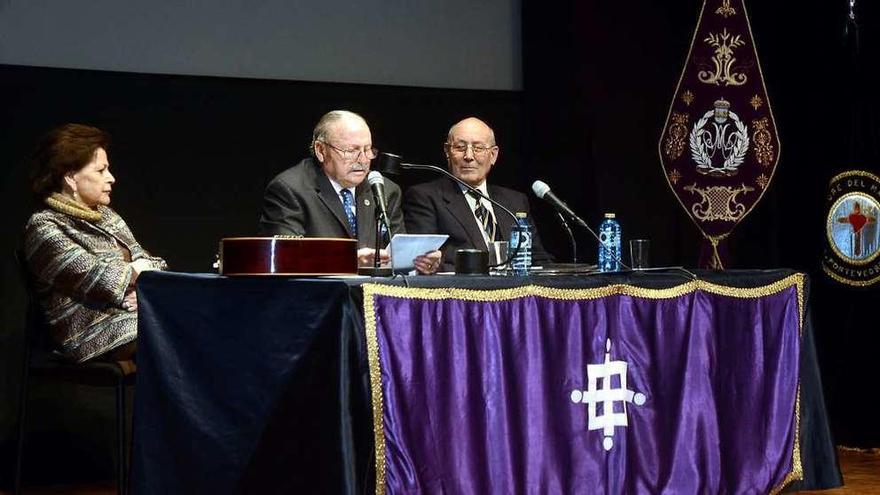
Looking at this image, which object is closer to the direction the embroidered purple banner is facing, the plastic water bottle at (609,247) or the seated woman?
the plastic water bottle

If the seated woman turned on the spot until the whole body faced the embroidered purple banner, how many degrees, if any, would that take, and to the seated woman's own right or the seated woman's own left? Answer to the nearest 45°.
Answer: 0° — they already face it

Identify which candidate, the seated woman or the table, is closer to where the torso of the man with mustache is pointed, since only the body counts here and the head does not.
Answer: the table

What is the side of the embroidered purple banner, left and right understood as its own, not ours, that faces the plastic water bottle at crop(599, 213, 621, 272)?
front

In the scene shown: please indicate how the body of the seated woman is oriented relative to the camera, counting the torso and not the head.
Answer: to the viewer's right

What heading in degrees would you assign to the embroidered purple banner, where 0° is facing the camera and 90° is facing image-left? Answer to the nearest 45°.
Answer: approximately 0°

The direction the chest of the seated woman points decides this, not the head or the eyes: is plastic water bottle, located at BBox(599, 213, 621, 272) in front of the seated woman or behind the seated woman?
in front

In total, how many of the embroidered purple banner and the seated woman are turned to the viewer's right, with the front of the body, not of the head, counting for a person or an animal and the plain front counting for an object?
1

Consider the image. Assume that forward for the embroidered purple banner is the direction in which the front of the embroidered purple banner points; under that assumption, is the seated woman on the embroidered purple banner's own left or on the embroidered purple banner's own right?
on the embroidered purple banner's own right

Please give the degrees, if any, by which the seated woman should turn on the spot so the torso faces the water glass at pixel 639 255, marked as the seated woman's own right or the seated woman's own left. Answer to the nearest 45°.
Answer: approximately 45° to the seated woman's own right

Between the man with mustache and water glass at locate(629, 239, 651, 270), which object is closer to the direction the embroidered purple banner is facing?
the water glass

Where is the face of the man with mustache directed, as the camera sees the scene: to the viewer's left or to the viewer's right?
to the viewer's right
